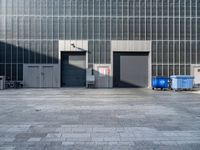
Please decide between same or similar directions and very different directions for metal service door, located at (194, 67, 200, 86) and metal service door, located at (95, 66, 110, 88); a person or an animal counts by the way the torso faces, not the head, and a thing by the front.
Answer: same or similar directions

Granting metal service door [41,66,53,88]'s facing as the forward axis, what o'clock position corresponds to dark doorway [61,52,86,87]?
The dark doorway is roughly at 9 o'clock from the metal service door.

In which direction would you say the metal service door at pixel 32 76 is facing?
toward the camera

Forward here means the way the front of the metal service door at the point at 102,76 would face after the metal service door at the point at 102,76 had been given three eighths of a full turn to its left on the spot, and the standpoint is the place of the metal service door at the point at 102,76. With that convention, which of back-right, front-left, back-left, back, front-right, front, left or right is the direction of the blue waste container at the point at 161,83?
right

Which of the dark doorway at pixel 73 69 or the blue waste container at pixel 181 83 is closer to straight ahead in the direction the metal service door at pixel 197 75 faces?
the blue waste container

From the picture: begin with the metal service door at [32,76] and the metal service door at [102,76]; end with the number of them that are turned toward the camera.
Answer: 2

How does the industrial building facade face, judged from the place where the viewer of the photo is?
facing the viewer

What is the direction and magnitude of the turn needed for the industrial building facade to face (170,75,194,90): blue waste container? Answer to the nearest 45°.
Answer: approximately 45° to its left

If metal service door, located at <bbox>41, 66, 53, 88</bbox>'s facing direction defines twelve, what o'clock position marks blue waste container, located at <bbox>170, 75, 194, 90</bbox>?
The blue waste container is roughly at 10 o'clock from the metal service door.

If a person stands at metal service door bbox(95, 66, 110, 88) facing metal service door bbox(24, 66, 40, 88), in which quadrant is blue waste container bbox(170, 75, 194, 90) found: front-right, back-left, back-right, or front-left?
back-left

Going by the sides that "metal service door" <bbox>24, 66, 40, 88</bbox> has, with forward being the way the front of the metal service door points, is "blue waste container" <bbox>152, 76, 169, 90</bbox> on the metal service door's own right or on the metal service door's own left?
on the metal service door's own left

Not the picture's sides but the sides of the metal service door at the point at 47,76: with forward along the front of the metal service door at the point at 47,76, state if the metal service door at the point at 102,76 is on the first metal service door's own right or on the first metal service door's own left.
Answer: on the first metal service door's own left

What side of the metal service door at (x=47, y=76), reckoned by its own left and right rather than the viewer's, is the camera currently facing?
front
